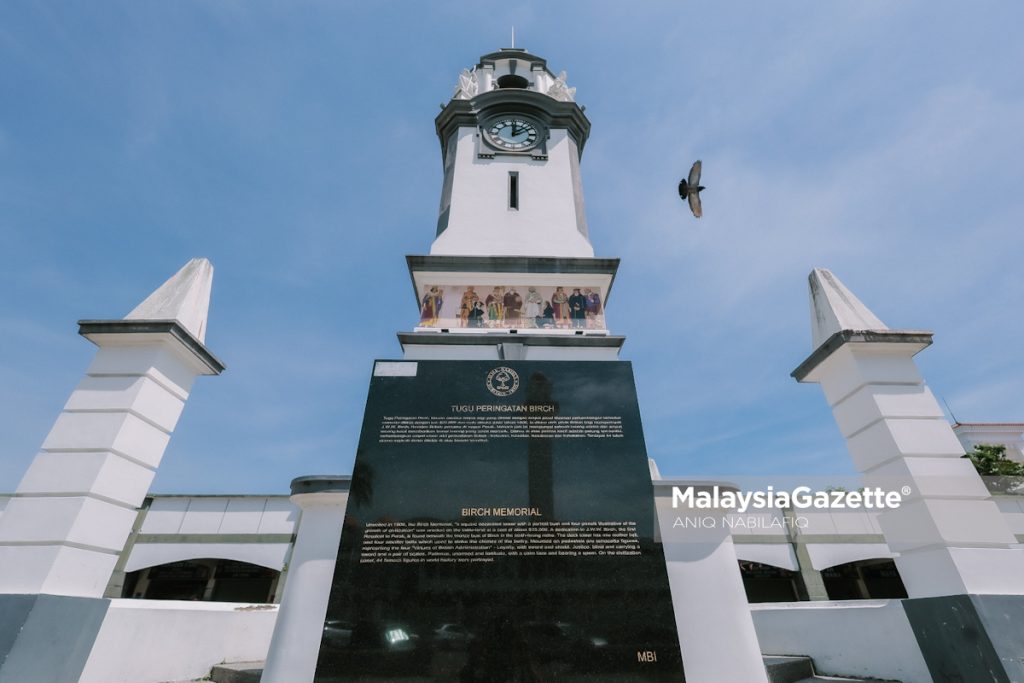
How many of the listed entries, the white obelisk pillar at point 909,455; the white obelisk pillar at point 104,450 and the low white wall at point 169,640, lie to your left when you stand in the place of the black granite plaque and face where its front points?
1

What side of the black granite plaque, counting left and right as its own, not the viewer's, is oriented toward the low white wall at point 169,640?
right

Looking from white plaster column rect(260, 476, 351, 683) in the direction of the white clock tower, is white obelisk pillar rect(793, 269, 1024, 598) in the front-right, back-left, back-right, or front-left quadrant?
front-right

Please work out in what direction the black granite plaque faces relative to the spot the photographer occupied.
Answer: facing the viewer

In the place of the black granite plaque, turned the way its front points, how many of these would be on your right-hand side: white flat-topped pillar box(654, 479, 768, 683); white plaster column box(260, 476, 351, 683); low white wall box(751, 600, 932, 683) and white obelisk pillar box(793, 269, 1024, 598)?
1

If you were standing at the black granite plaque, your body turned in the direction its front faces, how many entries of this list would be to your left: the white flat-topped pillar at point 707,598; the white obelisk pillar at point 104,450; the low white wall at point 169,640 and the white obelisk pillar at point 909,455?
2

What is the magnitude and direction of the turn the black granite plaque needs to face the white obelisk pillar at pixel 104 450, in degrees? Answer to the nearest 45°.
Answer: approximately 90° to its right

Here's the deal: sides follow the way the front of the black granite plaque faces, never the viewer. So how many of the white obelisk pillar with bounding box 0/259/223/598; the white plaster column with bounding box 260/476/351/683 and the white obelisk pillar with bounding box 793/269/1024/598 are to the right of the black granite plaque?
2

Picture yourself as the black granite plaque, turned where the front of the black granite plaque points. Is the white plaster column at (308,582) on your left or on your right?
on your right

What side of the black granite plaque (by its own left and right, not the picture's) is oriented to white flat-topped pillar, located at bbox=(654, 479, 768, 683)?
left

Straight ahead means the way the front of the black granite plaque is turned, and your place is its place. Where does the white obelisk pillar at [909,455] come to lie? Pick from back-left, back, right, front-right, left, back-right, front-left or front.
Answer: left
